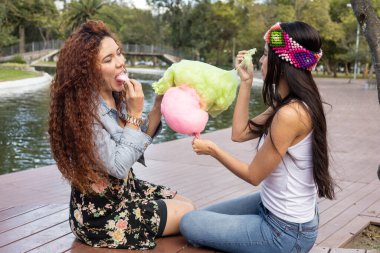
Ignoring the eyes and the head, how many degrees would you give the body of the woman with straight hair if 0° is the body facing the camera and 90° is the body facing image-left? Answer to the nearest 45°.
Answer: approximately 90°

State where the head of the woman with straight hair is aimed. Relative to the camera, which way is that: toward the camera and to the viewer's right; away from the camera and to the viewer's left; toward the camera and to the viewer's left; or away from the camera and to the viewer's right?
away from the camera and to the viewer's left

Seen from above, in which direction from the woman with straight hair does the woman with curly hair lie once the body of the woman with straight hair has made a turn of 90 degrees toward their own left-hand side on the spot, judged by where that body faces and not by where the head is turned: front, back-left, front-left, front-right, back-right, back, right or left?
right

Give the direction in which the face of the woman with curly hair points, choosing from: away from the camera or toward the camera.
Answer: toward the camera

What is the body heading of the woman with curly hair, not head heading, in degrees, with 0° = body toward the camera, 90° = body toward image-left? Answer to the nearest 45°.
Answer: approximately 270°
